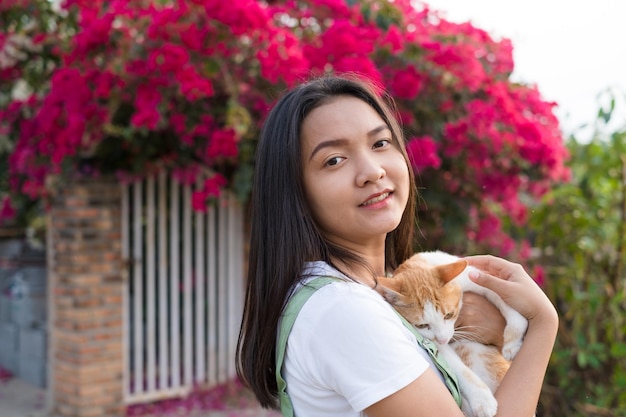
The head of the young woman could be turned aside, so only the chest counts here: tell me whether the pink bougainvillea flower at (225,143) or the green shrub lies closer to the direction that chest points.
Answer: the green shrub

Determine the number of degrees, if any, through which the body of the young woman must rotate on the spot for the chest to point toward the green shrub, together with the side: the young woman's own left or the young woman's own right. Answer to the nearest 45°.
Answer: approximately 45° to the young woman's own left

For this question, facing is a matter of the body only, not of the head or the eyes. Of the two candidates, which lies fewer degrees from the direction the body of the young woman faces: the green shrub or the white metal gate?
the green shrub

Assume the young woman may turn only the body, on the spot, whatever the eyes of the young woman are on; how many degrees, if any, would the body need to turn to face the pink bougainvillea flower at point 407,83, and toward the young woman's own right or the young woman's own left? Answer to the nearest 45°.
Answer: approximately 90° to the young woman's own left

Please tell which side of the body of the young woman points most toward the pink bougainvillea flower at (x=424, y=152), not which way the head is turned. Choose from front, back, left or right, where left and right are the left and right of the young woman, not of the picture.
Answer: left

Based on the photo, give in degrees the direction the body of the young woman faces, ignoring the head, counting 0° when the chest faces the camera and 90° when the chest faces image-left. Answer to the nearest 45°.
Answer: approximately 270°
